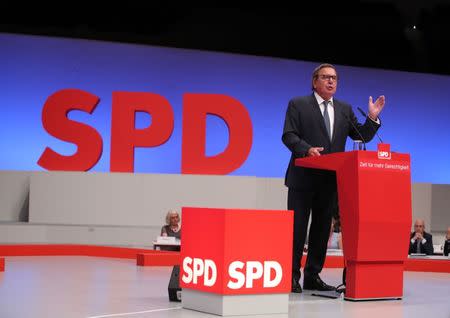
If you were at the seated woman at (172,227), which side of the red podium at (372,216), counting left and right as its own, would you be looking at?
back

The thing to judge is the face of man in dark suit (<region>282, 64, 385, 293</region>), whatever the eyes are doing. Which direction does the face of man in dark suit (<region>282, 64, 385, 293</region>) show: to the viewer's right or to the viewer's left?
to the viewer's right

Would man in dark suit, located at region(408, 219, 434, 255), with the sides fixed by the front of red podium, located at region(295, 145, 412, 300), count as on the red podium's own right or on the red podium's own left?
on the red podium's own left

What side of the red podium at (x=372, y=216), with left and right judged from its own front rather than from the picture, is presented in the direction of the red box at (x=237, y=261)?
right

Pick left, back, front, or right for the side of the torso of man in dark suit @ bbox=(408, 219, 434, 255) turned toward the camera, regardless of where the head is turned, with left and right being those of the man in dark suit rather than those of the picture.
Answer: front

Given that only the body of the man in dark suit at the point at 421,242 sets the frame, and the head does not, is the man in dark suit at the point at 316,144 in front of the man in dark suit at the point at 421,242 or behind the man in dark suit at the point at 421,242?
in front

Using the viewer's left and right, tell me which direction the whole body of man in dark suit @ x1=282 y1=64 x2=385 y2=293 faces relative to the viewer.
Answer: facing the viewer and to the right of the viewer

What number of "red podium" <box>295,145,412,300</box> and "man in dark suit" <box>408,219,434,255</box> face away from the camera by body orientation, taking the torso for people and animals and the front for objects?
0

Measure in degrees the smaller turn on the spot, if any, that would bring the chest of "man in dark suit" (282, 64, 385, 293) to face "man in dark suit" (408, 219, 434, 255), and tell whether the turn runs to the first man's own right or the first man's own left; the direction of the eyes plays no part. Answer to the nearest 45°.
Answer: approximately 135° to the first man's own left

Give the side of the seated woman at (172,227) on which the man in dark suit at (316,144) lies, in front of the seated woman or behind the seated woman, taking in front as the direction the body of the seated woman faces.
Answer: in front

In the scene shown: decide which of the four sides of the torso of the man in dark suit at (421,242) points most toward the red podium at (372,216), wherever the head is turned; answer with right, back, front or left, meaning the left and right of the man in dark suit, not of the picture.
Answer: front
